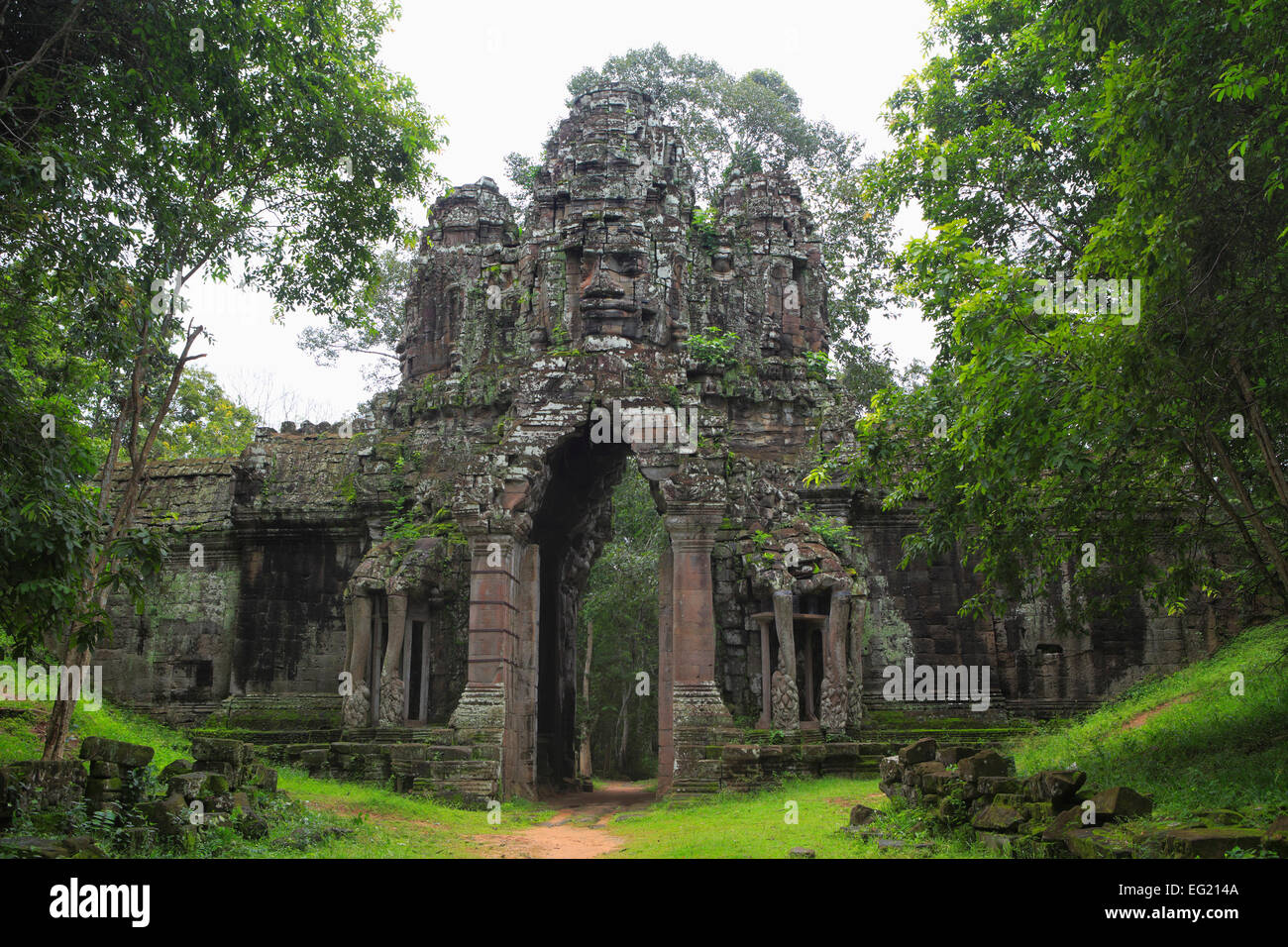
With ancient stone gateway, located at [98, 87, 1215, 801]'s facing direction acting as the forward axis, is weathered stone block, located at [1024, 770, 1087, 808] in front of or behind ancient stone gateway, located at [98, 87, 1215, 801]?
in front

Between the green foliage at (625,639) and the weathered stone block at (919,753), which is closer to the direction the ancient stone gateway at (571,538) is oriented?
the weathered stone block

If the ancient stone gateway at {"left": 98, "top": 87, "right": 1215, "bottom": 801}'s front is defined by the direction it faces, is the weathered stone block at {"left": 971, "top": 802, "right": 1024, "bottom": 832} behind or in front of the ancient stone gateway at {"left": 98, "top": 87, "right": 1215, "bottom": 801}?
in front

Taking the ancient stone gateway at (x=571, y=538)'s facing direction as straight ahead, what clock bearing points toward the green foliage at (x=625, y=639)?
The green foliage is roughly at 6 o'clock from the ancient stone gateway.

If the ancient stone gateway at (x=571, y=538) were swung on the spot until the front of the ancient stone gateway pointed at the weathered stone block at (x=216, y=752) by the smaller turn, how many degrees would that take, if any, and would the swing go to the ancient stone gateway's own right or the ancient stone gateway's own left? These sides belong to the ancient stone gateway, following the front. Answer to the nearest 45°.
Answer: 0° — it already faces it

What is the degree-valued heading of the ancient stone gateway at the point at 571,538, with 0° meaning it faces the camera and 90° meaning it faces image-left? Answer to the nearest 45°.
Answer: approximately 0°

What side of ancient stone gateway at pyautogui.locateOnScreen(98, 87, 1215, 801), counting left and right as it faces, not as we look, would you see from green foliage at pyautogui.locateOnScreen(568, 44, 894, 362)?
back

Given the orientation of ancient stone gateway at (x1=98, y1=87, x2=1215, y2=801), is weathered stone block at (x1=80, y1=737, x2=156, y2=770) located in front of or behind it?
in front
